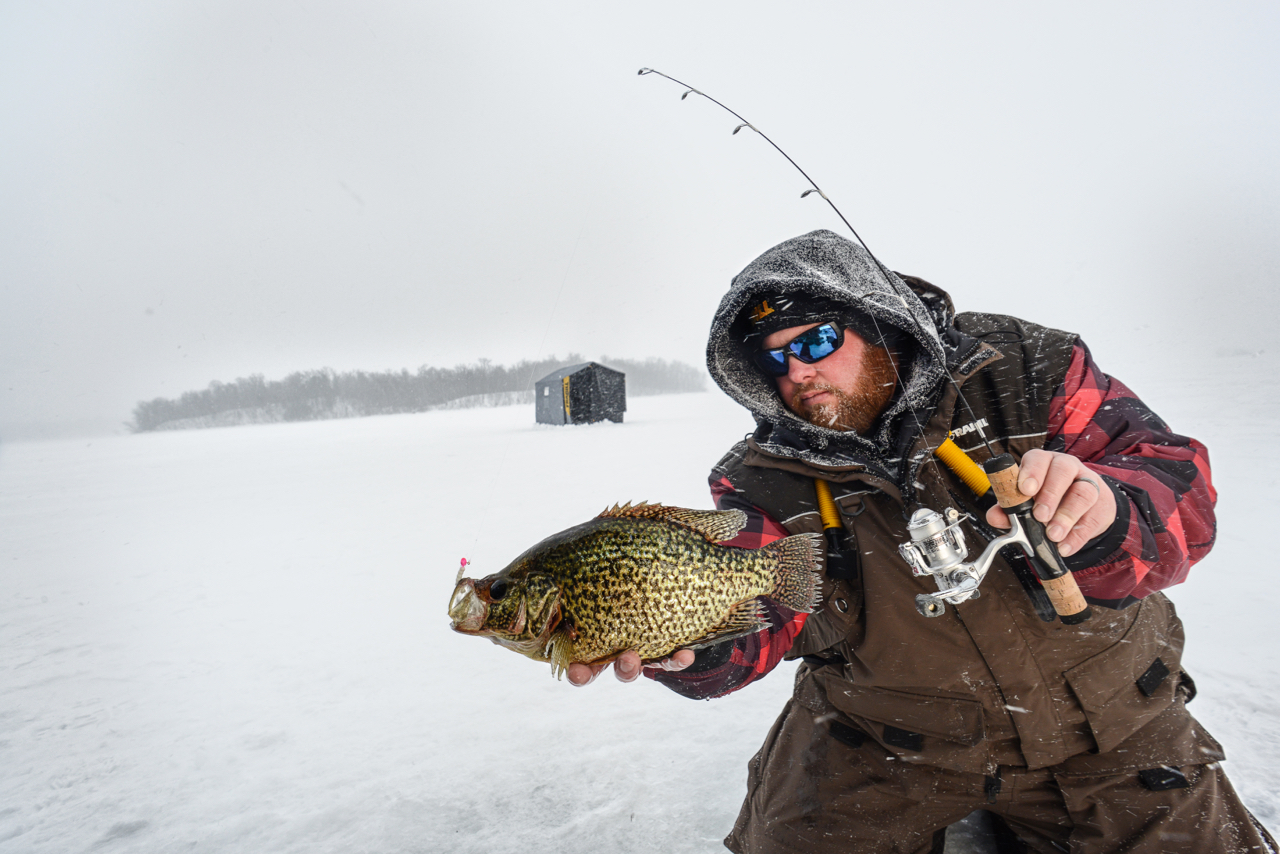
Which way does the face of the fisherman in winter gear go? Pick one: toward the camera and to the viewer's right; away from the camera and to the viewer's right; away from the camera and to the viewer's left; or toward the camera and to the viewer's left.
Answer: toward the camera and to the viewer's left

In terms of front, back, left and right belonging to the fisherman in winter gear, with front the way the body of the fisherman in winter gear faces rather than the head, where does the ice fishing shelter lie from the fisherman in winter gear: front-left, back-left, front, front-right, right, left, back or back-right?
back-right

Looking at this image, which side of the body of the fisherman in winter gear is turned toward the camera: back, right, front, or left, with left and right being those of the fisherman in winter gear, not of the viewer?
front
